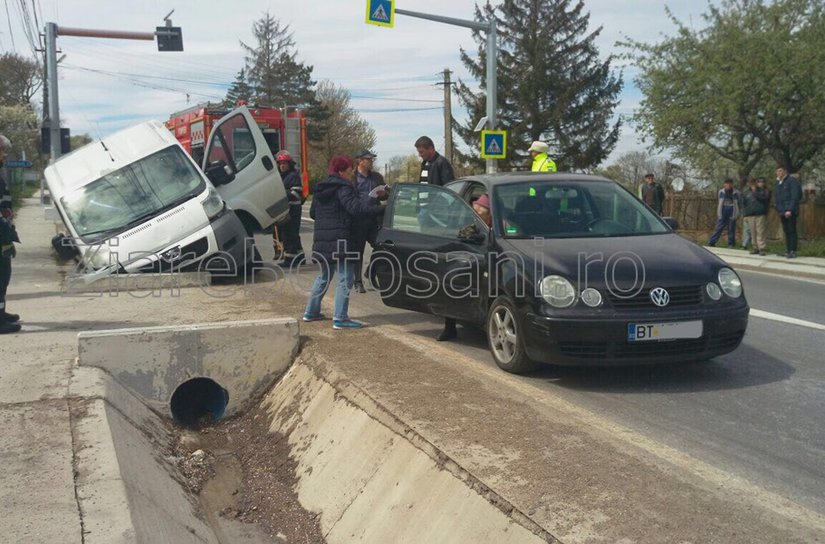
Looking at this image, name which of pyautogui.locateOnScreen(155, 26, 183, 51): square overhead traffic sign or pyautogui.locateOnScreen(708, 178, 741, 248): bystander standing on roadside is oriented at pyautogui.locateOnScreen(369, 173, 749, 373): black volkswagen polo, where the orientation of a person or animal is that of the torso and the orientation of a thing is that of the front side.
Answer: the bystander standing on roadside

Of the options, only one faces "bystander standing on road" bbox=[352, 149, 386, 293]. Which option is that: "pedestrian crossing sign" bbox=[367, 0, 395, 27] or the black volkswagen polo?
the pedestrian crossing sign

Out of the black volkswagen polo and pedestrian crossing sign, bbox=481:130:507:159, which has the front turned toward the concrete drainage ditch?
the pedestrian crossing sign

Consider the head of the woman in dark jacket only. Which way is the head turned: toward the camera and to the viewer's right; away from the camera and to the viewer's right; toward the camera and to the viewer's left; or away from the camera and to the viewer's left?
away from the camera and to the viewer's right

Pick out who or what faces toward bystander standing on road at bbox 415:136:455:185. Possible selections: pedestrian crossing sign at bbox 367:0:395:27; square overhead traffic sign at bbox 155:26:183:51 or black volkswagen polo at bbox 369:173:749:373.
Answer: the pedestrian crossing sign

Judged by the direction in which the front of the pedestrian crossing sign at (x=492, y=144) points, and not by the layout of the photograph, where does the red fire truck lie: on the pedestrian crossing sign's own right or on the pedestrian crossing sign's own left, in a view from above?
on the pedestrian crossing sign's own right

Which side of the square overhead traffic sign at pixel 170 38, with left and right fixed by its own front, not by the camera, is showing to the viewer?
back

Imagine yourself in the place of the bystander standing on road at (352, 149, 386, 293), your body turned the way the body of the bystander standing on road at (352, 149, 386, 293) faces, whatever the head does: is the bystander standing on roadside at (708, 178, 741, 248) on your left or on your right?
on your left

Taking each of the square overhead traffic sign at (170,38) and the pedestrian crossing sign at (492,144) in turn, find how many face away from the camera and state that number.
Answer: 1

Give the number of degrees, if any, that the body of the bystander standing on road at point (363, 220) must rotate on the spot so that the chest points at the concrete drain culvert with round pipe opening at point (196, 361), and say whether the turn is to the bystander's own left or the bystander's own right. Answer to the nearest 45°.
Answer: approximately 90° to the bystander's own right
